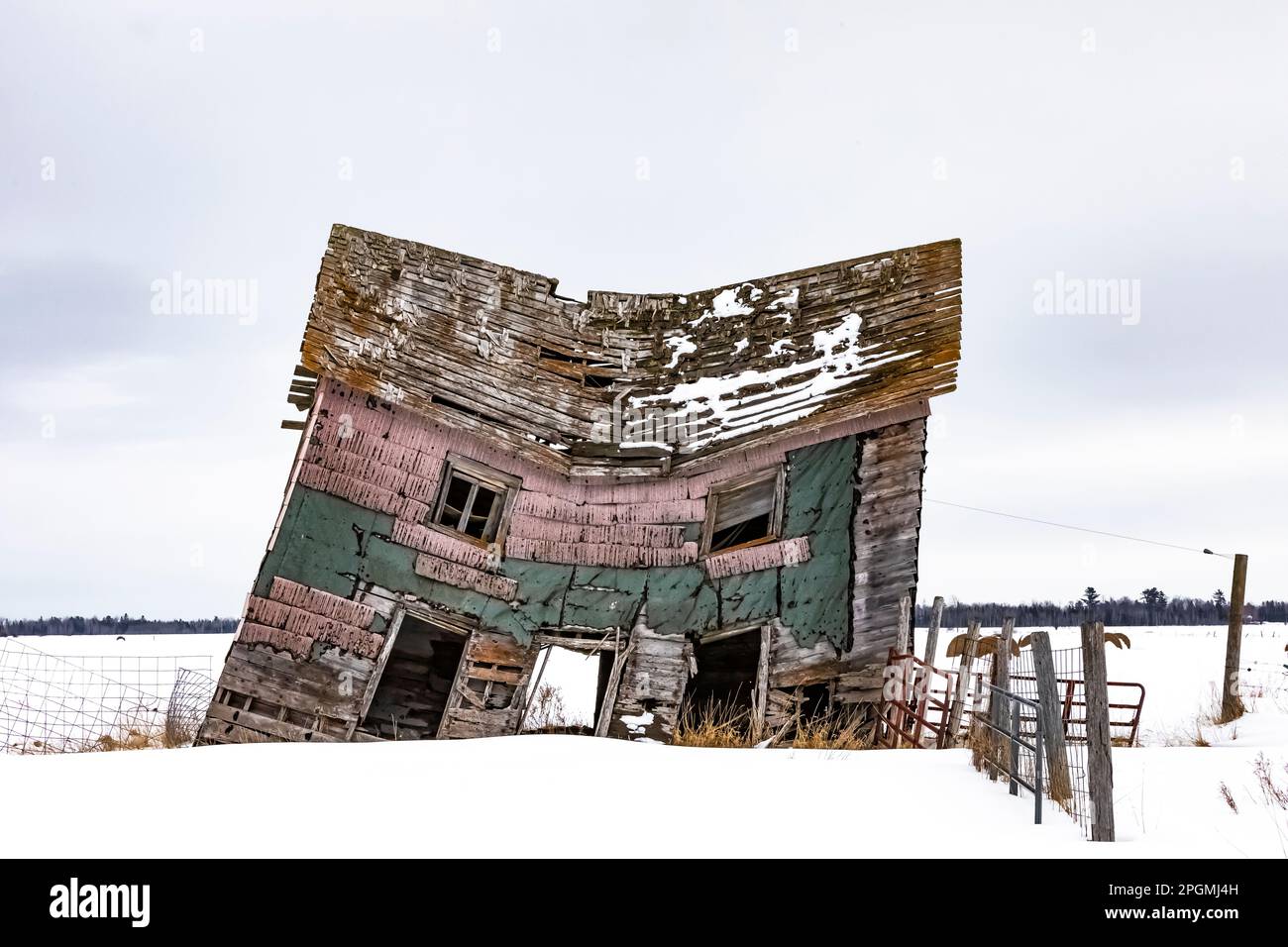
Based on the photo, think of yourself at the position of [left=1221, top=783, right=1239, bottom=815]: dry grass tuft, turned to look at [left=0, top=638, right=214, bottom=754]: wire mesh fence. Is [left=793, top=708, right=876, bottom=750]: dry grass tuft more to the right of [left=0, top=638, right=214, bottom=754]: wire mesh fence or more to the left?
right

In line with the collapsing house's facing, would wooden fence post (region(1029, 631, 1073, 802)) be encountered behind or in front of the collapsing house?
in front

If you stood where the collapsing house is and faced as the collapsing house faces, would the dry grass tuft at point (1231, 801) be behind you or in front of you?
in front

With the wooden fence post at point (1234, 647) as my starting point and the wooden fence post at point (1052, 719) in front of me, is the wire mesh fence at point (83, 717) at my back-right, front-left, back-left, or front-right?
front-right

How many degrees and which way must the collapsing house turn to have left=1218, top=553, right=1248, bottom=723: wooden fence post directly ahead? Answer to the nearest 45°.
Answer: approximately 90° to its left

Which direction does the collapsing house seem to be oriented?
toward the camera

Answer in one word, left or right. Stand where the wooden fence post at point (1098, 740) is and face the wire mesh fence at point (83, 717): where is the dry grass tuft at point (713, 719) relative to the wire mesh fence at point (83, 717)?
right

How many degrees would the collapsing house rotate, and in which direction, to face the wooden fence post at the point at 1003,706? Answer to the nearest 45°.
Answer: approximately 45° to its left

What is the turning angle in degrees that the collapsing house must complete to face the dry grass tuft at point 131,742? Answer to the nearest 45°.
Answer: approximately 90° to its right

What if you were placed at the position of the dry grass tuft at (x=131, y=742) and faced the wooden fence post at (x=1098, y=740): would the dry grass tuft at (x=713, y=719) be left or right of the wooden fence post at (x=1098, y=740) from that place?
left

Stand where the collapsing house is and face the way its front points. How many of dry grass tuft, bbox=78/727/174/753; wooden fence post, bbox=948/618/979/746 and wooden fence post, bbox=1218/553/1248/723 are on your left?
2
